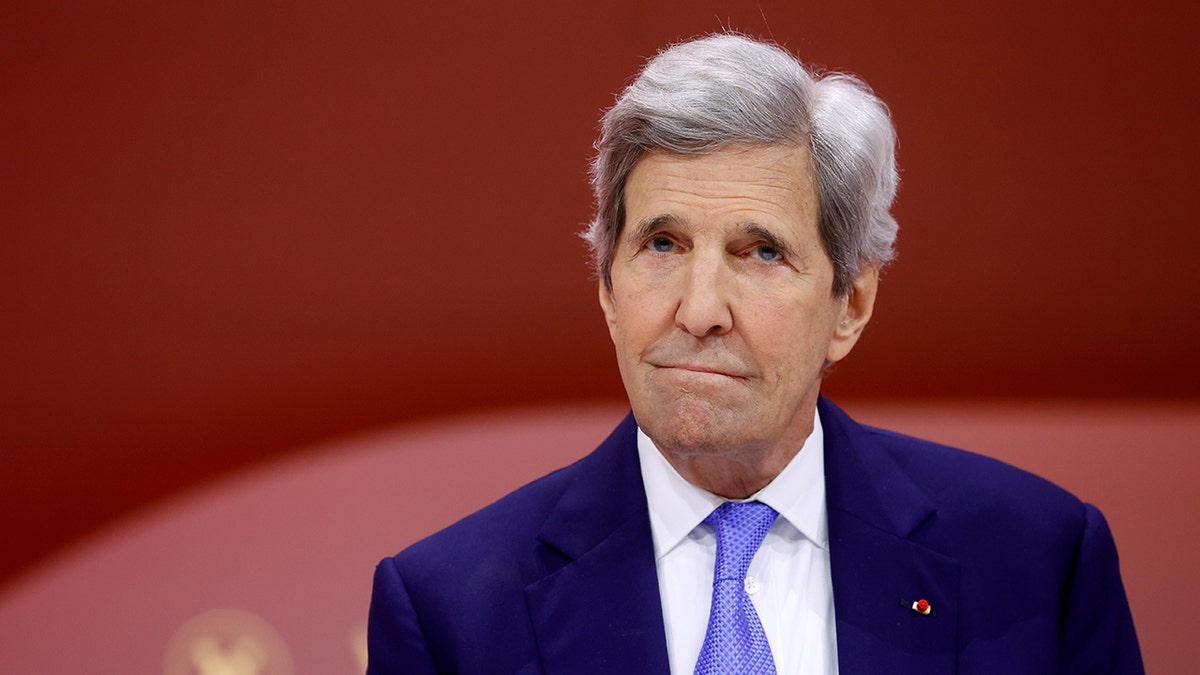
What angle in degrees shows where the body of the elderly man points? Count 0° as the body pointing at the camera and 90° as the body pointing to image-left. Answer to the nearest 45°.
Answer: approximately 0°
